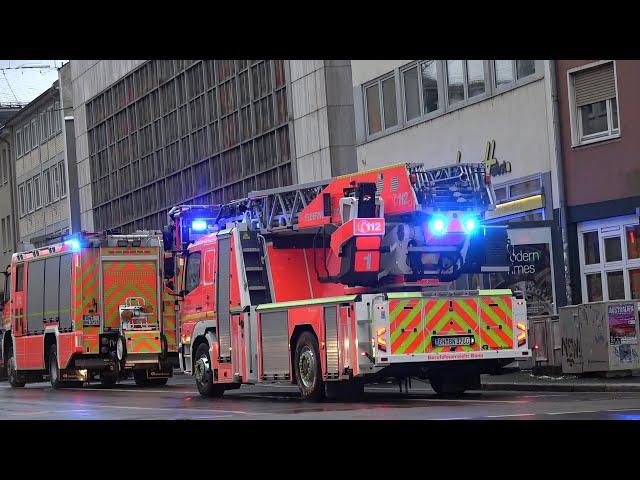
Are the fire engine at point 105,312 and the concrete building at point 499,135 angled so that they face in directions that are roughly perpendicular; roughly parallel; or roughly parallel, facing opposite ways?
roughly perpendicular

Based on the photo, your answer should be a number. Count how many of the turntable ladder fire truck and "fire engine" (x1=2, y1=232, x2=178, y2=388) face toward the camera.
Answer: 0

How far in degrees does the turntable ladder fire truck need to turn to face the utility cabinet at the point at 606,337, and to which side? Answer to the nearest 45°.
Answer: approximately 90° to its right

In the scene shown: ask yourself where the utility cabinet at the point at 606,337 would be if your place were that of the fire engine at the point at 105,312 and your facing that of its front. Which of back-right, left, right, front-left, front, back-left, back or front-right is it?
back

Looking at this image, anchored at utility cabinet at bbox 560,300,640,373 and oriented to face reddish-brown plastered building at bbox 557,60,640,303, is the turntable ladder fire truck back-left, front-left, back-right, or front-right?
back-left

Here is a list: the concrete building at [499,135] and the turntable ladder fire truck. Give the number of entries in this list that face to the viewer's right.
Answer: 0

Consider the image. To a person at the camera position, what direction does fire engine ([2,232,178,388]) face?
facing away from the viewer and to the left of the viewer

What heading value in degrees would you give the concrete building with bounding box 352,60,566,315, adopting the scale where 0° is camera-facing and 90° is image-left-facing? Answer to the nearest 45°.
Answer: approximately 45°

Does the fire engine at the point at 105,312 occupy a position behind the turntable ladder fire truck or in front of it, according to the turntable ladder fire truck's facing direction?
in front

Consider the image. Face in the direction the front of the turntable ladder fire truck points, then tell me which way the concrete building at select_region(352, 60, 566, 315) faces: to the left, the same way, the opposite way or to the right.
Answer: to the left

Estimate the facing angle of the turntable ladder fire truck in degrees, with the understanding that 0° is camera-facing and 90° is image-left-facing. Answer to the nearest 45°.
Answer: approximately 135°

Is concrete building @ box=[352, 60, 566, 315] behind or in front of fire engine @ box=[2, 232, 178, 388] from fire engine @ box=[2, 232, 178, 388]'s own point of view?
behind

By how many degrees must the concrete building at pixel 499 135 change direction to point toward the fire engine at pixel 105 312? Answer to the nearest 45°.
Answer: approximately 45° to its right

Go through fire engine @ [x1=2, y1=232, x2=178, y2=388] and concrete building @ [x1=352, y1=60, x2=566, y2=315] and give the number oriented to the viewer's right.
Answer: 0
